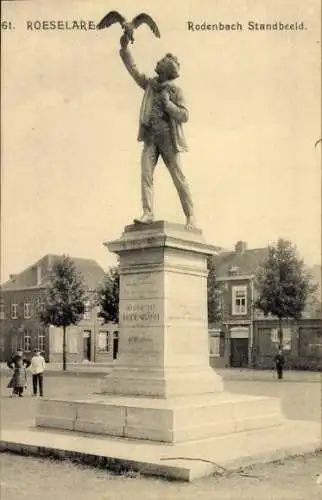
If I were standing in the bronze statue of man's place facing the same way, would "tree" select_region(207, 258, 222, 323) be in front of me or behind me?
behind

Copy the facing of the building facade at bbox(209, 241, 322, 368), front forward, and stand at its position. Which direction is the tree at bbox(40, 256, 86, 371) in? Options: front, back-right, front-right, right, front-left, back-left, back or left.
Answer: front-right

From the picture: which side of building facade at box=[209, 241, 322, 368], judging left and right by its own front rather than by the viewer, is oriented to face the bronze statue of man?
front

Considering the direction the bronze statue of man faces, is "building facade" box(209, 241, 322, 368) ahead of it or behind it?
behind

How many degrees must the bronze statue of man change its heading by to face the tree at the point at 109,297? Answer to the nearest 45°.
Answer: approximately 135° to its right

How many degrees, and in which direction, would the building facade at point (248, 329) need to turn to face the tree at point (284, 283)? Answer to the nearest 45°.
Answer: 0° — it already faces it

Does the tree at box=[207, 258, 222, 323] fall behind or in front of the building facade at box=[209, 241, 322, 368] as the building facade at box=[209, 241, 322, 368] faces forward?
in front

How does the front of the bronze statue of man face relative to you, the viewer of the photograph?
facing the viewer and to the left of the viewer

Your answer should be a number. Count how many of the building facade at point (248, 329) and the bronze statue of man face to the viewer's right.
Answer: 0

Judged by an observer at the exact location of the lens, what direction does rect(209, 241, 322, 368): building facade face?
facing the viewer
